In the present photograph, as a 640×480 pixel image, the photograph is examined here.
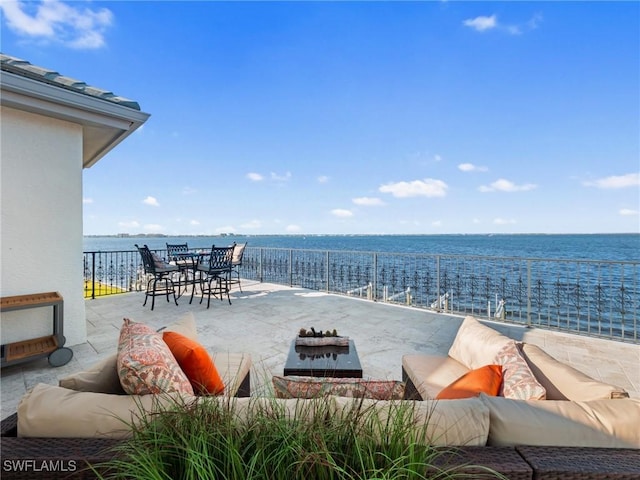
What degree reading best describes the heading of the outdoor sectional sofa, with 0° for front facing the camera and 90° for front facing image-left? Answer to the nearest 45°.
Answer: approximately 180°

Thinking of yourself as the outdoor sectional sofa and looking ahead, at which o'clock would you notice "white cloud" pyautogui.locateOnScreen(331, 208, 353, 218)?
The white cloud is roughly at 12 o'clock from the outdoor sectional sofa.

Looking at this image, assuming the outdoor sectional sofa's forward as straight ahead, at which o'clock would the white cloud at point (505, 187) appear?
The white cloud is roughly at 1 o'clock from the outdoor sectional sofa.

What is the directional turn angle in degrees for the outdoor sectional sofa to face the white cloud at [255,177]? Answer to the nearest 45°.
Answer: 0° — it already faces it

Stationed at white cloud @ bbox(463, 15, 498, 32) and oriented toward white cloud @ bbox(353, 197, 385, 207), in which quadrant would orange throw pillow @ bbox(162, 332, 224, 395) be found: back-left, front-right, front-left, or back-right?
back-left

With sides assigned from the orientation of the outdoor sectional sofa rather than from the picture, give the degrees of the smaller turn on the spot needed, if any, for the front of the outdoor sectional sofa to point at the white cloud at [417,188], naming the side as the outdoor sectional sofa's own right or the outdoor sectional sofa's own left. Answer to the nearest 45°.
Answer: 0° — it already faces it

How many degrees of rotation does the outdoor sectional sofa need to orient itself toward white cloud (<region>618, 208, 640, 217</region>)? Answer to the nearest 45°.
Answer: approximately 45° to its right

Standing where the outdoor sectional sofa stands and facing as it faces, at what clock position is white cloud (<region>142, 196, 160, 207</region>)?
The white cloud is roughly at 11 o'clock from the outdoor sectional sofa.
